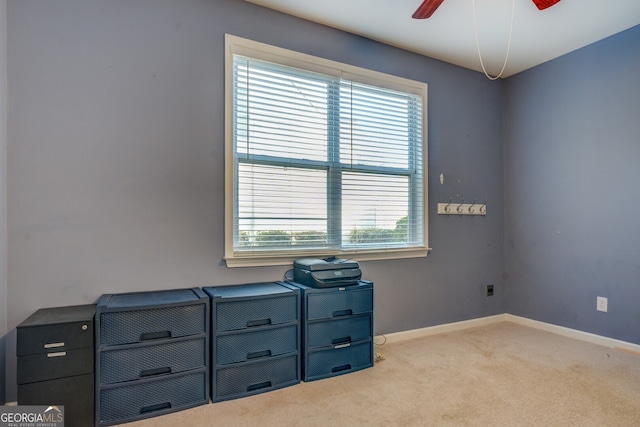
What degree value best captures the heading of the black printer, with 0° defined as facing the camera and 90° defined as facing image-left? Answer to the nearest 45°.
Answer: approximately 315°

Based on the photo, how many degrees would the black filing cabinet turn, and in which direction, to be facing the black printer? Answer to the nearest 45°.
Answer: approximately 90° to its left

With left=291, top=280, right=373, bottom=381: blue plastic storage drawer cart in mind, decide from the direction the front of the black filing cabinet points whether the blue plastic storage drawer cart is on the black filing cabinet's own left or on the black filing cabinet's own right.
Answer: on the black filing cabinet's own left

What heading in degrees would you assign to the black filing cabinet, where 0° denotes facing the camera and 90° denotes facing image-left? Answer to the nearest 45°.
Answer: approximately 0°

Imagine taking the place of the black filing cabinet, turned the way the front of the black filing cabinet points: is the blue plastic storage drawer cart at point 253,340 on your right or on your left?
on your left

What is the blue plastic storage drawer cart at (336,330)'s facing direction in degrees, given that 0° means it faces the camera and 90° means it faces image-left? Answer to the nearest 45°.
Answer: approximately 315°

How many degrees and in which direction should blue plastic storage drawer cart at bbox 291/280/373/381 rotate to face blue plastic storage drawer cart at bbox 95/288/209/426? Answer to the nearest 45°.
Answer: approximately 90° to its right
